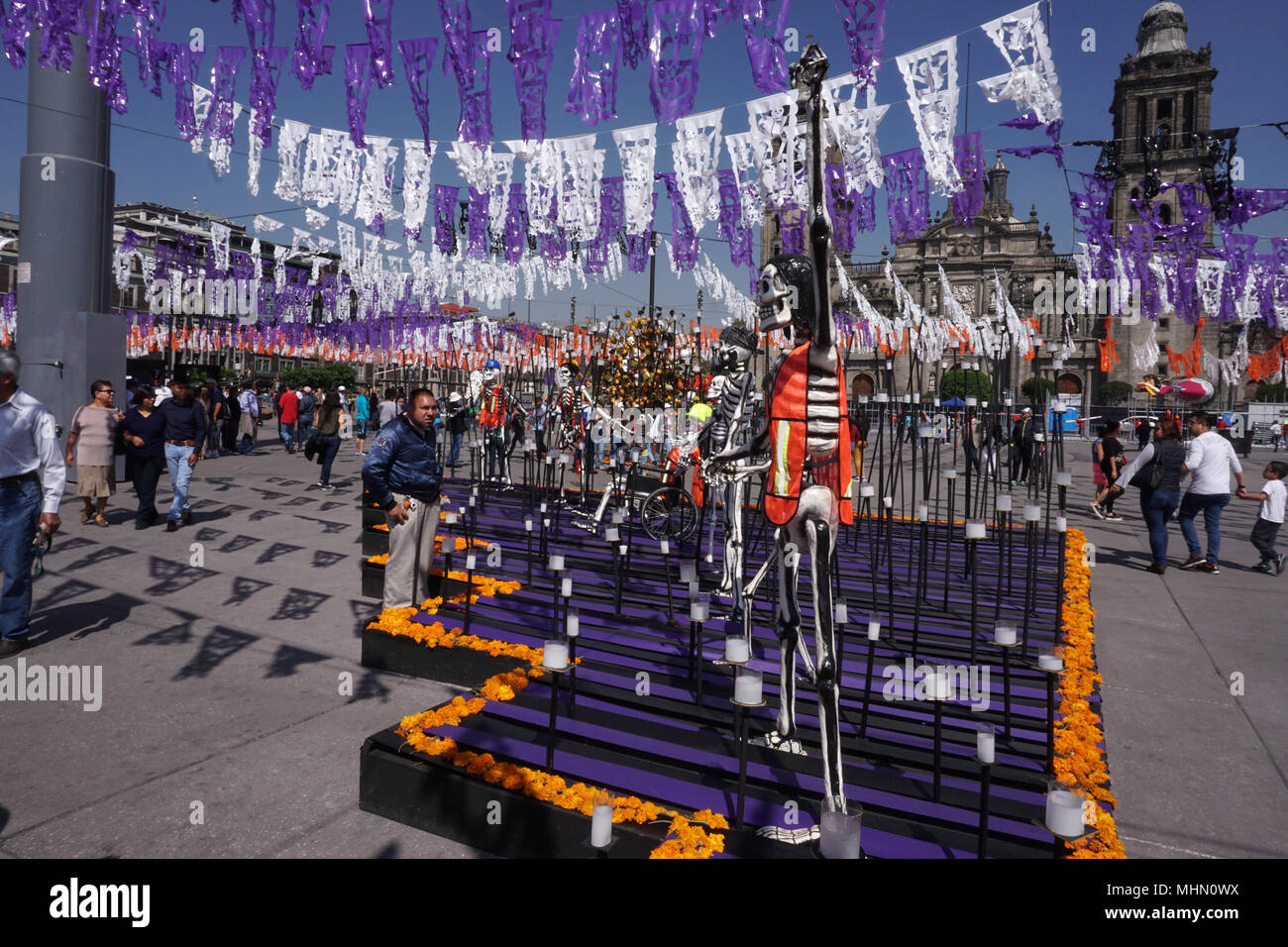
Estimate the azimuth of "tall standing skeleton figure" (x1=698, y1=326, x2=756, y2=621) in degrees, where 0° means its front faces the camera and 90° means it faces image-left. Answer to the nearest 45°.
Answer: approximately 45°

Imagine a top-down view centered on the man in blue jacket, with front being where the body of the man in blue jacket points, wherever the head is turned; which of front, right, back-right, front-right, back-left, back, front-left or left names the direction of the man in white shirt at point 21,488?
back-right

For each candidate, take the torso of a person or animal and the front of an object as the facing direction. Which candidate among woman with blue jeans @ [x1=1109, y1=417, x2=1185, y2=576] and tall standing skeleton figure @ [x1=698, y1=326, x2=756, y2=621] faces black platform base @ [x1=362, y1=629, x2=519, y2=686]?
the tall standing skeleton figure

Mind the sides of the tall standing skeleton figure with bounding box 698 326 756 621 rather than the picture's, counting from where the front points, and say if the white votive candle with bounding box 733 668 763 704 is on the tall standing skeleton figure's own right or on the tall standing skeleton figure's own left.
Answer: on the tall standing skeleton figure's own left

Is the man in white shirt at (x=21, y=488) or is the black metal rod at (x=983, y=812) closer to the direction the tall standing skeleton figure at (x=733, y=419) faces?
the man in white shirt

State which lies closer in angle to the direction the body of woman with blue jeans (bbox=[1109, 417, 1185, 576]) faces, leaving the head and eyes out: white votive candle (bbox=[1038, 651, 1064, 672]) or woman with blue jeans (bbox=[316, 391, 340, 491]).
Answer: the woman with blue jeans

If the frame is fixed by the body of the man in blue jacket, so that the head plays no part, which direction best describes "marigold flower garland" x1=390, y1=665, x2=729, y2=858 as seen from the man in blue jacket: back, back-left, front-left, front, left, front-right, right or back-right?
front-right

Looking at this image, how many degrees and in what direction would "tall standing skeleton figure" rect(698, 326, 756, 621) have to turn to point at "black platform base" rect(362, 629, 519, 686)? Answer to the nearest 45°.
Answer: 0° — it already faces it

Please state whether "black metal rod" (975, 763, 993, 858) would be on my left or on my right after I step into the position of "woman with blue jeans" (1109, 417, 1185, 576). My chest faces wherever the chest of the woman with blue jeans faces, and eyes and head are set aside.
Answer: on my left

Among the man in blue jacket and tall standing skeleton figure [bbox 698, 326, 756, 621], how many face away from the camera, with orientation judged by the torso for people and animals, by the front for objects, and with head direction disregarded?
0

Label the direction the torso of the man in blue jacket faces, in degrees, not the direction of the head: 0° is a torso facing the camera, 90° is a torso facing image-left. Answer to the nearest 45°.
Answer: approximately 315°
